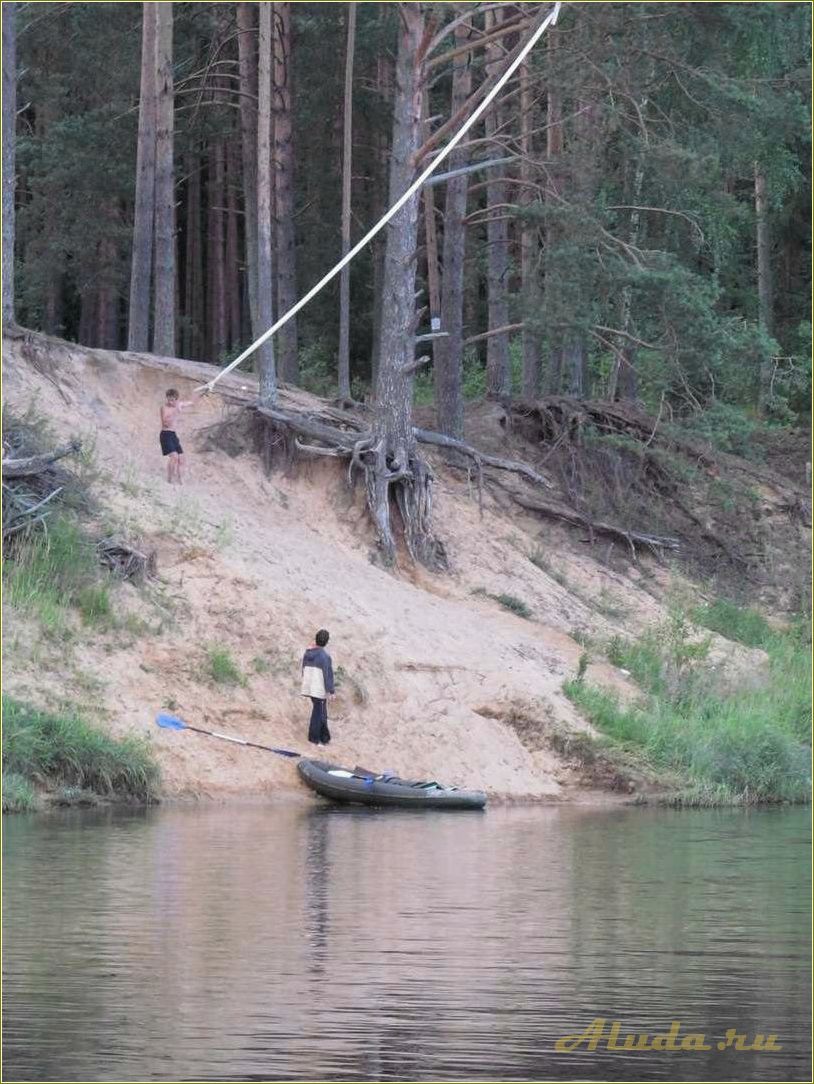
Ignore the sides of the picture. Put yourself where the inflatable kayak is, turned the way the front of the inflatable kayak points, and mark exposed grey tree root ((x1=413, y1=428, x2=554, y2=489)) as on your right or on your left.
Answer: on your right

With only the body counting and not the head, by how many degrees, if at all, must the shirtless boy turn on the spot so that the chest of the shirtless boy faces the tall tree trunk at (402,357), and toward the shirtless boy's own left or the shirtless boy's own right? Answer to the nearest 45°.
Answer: approximately 90° to the shirtless boy's own left

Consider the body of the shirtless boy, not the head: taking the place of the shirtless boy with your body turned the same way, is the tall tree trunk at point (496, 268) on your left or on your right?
on your left

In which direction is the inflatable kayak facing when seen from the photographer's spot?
facing to the left of the viewer

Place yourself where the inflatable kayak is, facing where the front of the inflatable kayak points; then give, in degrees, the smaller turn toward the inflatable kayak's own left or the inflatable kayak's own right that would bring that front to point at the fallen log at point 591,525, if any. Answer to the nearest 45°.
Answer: approximately 90° to the inflatable kayak's own right

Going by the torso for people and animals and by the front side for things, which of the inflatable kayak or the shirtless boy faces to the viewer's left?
the inflatable kayak

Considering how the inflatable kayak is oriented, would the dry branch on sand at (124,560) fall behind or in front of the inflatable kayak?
in front

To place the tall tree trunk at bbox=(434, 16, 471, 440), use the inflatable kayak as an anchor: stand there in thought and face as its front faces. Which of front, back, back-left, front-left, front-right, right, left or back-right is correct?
right

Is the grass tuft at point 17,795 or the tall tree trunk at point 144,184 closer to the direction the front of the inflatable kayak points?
the grass tuft

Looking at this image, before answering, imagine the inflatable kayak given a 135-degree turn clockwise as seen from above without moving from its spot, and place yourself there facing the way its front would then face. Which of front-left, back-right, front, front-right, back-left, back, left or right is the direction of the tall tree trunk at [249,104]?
front-left

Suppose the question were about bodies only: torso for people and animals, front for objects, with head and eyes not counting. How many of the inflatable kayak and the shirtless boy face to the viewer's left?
1
